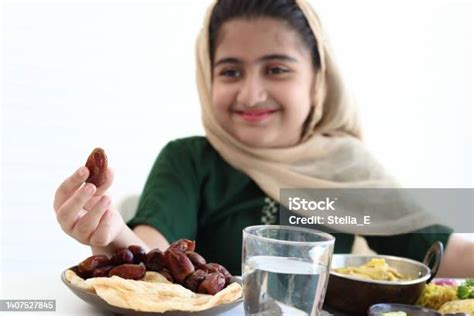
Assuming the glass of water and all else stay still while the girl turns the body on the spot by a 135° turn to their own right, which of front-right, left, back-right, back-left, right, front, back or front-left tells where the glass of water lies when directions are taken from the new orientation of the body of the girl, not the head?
back-left

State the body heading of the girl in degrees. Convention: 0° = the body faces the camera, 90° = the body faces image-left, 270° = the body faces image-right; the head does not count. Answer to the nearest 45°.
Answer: approximately 0°
